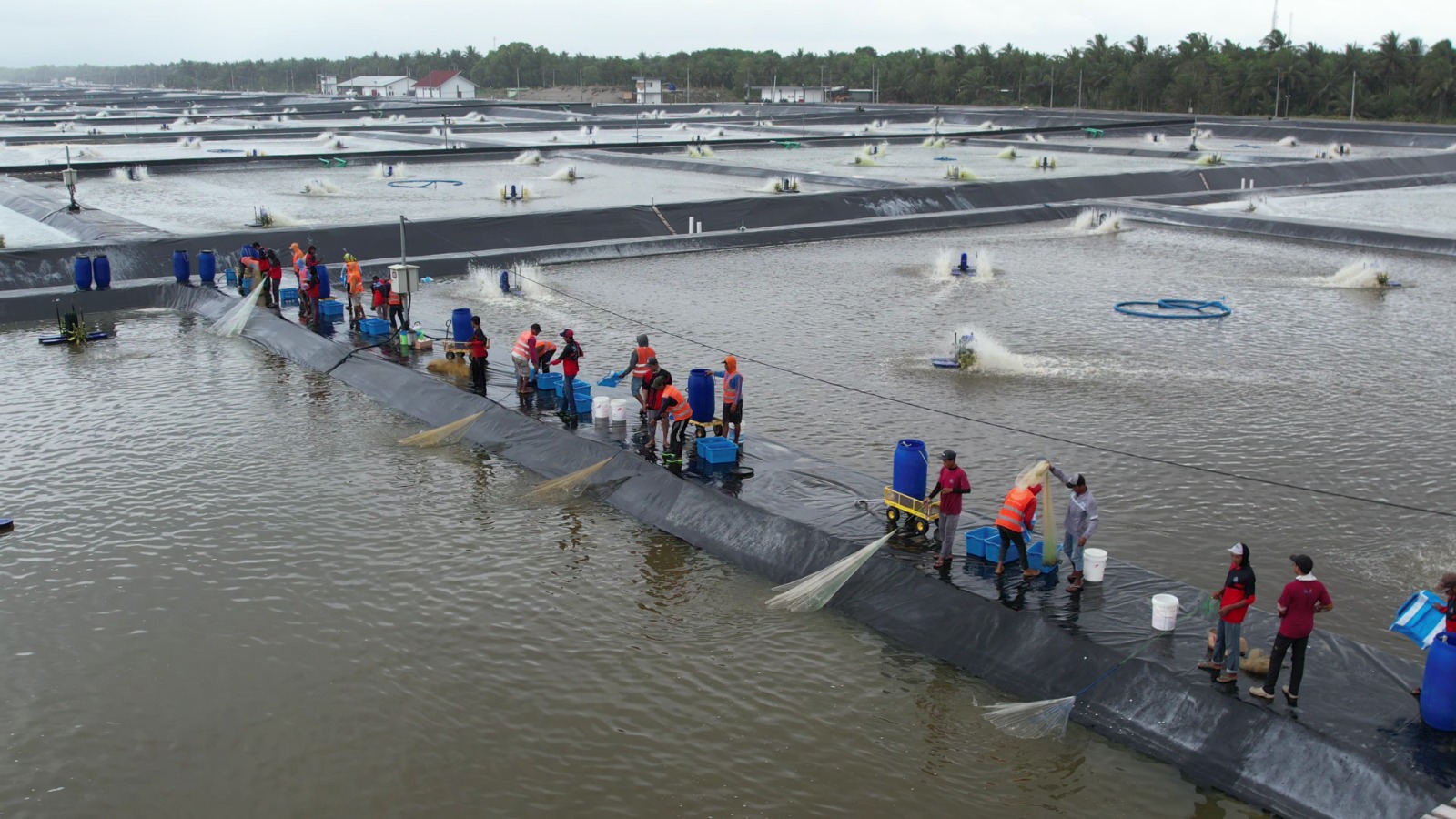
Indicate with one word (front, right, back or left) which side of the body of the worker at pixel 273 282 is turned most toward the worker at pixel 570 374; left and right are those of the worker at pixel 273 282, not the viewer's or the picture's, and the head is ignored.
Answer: left

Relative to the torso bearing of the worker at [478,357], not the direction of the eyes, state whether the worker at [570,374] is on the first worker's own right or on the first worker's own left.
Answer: on the first worker's own left

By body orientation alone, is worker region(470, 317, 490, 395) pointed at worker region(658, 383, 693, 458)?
no

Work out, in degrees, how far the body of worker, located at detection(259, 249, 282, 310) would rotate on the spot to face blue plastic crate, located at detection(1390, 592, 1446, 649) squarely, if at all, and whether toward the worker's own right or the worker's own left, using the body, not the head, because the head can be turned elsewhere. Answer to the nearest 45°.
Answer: approximately 90° to the worker's own left

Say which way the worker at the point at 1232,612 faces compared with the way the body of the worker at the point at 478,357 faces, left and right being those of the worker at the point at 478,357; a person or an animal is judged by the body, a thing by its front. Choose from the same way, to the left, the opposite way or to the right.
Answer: the same way

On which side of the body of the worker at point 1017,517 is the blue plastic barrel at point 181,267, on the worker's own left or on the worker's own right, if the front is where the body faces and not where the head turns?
on the worker's own left

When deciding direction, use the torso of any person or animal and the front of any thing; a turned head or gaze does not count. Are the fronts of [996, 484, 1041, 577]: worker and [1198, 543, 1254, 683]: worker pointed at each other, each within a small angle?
no

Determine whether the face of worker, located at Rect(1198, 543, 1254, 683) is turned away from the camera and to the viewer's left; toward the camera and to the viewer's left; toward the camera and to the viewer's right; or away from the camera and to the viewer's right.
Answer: toward the camera and to the viewer's left

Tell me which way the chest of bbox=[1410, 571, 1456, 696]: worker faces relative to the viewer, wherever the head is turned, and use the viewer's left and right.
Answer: facing to the left of the viewer
